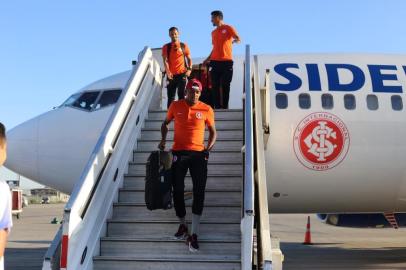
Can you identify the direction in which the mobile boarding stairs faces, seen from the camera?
facing the viewer

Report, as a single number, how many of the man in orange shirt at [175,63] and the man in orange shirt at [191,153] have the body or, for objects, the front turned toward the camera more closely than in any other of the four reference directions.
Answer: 2

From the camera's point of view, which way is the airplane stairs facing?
toward the camera

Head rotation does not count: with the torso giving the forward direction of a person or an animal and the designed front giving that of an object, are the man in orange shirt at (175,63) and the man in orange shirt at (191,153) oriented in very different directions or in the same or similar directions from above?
same or similar directions

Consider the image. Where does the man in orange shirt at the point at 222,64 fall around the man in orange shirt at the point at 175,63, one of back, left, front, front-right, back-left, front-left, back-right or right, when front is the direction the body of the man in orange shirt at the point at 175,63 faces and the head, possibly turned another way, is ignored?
left

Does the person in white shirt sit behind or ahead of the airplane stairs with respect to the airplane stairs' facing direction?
ahead

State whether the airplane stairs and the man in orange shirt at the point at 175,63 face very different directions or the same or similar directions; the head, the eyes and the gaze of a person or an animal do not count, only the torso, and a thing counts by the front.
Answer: same or similar directions

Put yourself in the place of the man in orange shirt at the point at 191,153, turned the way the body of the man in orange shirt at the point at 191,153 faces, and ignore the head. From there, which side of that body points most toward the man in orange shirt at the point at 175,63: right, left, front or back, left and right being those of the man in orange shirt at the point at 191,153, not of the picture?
back

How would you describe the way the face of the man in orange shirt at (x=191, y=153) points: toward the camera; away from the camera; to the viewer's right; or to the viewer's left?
toward the camera
